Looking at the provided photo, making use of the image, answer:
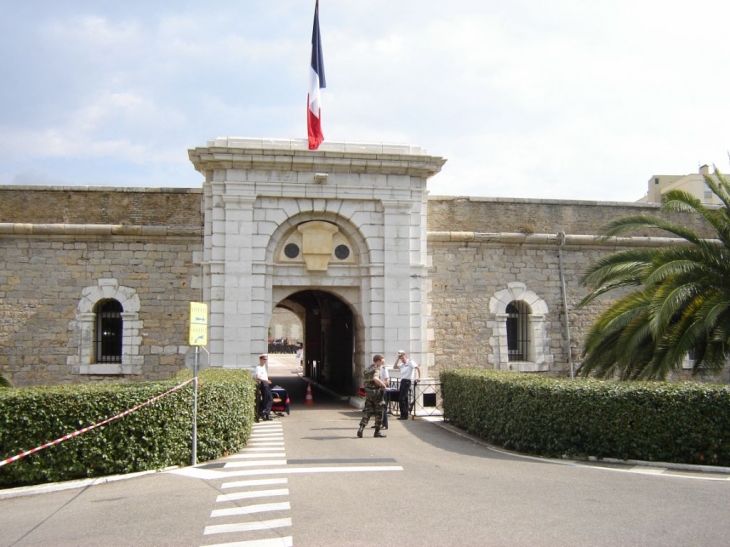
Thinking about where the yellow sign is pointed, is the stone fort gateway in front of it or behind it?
behind

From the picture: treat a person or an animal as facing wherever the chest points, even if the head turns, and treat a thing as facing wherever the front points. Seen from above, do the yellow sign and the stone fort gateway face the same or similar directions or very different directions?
same or similar directions

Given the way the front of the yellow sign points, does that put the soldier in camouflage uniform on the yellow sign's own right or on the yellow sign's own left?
on the yellow sign's own left

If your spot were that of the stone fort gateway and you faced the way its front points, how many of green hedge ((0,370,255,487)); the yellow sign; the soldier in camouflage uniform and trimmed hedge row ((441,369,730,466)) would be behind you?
0

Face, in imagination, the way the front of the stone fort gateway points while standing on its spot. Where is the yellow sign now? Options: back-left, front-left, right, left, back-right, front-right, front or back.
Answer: front

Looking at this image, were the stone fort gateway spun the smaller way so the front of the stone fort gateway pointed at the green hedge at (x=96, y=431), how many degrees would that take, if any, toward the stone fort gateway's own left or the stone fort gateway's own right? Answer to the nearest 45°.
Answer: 0° — it already faces it

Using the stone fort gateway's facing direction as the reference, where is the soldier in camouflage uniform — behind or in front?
in front

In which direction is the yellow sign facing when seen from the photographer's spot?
facing the viewer

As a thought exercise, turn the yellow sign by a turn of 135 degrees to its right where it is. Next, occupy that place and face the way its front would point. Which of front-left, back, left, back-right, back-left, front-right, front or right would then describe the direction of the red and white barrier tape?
left

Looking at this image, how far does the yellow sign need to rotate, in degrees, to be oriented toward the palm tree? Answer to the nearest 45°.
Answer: approximately 90° to its left

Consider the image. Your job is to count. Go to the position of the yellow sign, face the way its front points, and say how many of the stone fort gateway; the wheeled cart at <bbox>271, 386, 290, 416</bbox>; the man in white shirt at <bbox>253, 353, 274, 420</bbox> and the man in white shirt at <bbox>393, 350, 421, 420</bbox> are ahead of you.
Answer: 0

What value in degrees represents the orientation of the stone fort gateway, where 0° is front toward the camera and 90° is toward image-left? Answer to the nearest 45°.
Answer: approximately 0°

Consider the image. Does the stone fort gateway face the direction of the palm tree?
no

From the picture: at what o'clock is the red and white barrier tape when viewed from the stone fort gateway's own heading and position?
The red and white barrier tape is roughly at 12 o'clock from the stone fort gateway.

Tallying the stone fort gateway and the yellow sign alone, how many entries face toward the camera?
2

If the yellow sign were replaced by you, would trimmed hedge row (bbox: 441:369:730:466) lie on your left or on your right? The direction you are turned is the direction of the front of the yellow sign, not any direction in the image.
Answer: on your left
